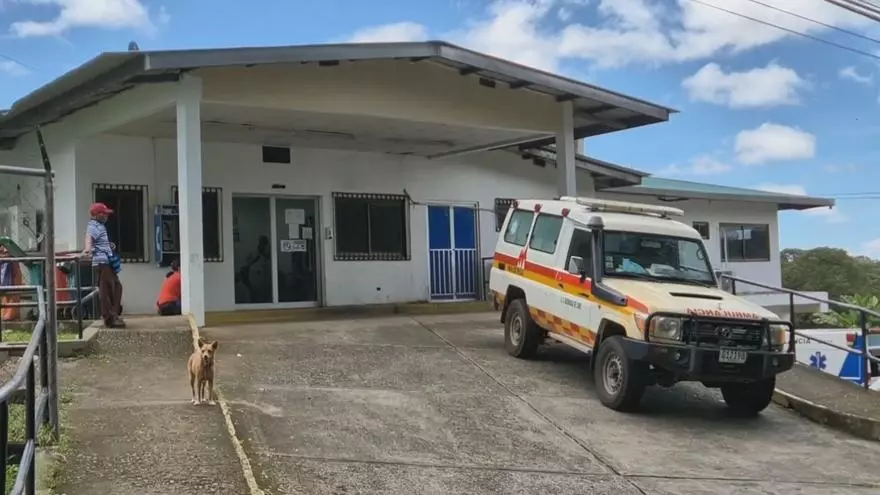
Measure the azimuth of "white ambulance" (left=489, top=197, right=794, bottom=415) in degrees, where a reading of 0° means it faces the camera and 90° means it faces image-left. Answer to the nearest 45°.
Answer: approximately 315°

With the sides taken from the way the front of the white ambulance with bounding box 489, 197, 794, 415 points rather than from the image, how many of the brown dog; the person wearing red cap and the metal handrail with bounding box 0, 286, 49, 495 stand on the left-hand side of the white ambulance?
0

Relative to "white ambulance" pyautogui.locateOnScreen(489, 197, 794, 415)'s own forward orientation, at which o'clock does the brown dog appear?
The brown dog is roughly at 3 o'clock from the white ambulance.

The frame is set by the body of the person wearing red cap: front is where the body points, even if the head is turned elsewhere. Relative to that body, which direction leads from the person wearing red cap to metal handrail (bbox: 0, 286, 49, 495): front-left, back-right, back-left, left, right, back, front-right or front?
front-right

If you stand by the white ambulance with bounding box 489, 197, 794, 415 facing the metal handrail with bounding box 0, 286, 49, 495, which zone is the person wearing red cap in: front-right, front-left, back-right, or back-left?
front-right

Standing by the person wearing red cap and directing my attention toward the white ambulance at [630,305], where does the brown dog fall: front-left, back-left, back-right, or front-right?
front-right

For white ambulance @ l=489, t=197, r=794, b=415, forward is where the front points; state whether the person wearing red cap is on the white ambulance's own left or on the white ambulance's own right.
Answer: on the white ambulance's own right

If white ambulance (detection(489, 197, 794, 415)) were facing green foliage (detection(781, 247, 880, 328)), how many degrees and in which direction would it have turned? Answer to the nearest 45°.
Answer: approximately 135° to its left
